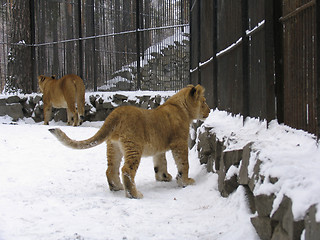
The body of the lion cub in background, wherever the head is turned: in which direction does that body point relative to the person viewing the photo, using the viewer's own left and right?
facing away from the viewer and to the left of the viewer

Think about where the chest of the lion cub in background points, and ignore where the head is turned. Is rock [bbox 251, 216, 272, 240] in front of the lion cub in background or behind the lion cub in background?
behind

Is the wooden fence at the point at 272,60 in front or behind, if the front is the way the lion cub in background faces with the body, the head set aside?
behind

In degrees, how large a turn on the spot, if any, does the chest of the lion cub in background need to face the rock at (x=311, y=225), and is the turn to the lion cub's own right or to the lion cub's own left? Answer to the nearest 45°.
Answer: approximately 135° to the lion cub's own left

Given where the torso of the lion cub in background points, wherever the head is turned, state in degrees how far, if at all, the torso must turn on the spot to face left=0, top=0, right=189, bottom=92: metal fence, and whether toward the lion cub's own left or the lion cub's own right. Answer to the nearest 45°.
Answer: approximately 45° to the lion cub's own right

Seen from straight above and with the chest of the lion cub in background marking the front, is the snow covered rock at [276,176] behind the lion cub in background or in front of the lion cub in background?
behind

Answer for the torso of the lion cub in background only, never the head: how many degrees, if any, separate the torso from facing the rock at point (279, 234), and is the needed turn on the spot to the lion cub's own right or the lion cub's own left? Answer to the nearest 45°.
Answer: approximately 135° to the lion cub's own left

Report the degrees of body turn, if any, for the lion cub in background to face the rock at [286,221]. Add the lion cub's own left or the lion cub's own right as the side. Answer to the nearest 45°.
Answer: approximately 135° to the lion cub's own left

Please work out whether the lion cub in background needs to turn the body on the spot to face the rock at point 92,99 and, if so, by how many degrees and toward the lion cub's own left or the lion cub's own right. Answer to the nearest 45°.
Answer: approximately 90° to the lion cub's own right

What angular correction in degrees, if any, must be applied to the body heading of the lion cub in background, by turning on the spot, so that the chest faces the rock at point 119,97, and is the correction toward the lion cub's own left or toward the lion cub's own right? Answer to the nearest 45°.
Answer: approximately 135° to the lion cub's own right

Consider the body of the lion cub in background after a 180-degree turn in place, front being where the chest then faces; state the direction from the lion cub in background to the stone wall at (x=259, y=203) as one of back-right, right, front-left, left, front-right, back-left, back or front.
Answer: front-right
